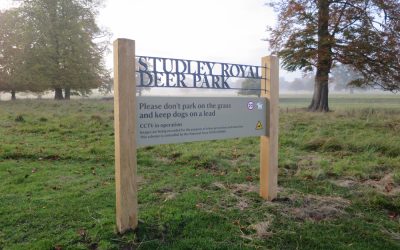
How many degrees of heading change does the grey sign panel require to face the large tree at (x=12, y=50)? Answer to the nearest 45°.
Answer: approximately 180°

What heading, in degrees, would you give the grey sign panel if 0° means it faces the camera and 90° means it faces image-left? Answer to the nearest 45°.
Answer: approximately 315°

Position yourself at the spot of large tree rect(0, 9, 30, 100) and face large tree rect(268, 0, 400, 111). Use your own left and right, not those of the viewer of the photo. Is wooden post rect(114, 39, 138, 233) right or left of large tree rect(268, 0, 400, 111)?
right

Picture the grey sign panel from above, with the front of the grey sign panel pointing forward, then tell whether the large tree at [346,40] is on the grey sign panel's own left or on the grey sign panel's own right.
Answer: on the grey sign panel's own left

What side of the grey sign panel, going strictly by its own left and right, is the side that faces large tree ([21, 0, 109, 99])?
back
